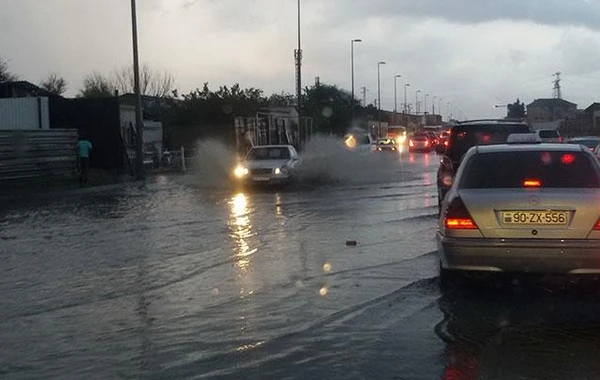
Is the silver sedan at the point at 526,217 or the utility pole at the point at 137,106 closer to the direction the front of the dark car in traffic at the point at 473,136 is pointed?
the utility pole

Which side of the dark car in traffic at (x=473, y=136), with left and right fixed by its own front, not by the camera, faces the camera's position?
back

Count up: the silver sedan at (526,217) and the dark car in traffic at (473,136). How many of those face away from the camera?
2

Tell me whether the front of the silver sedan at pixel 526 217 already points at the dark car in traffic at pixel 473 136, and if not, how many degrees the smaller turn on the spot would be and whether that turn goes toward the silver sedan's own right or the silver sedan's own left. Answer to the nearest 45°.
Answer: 0° — it already faces it

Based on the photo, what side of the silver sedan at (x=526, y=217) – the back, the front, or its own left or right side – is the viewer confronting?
back

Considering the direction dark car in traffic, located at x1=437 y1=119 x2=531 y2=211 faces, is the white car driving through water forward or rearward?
forward

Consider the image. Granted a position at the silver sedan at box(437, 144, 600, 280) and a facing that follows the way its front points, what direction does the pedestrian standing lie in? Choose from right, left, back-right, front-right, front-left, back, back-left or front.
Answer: front-left

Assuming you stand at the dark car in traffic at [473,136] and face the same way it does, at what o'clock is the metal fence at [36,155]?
The metal fence is roughly at 10 o'clock from the dark car in traffic.

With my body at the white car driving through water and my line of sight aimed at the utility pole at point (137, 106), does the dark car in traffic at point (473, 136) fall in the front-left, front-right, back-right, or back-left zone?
back-left
